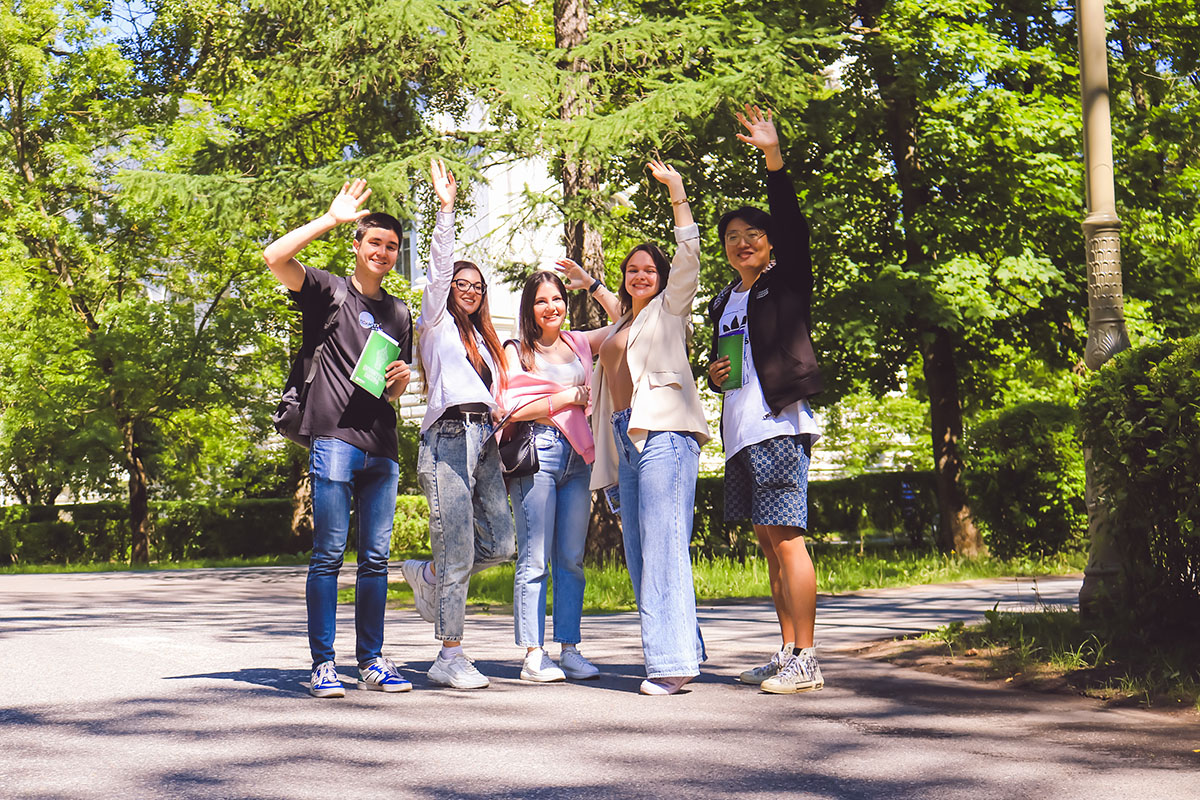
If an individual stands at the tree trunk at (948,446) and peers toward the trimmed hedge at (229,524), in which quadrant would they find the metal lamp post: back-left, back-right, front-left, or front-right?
back-left

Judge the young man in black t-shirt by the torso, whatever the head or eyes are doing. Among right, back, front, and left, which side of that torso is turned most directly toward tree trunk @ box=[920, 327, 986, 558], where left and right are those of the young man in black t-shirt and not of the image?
left

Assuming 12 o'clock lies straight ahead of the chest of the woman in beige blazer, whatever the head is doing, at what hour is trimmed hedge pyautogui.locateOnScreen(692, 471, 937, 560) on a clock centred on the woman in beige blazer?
The trimmed hedge is roughly at 5 o'clock from the woman in beige blazer.

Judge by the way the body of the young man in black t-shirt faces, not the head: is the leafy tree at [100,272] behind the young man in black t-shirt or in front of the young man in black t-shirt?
behind

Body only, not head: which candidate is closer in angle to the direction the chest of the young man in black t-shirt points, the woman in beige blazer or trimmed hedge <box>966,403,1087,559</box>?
the woman in beige blazer
